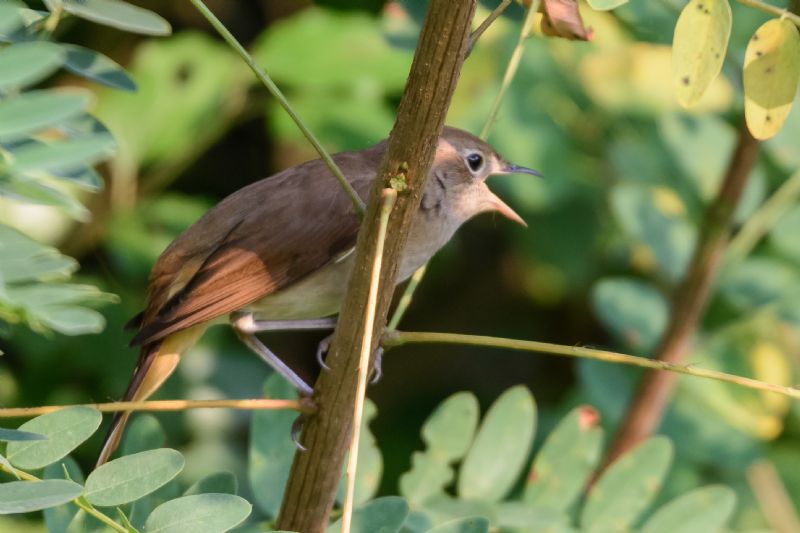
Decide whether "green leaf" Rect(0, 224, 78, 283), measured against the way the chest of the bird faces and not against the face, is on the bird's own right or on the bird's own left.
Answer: on the bird's own right

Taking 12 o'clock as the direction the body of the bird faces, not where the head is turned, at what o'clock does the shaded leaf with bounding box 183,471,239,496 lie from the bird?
The shaded leaf is roughly at 5 o'clock from the bird.

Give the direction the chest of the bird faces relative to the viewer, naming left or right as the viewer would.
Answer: facing to the right of the viewer

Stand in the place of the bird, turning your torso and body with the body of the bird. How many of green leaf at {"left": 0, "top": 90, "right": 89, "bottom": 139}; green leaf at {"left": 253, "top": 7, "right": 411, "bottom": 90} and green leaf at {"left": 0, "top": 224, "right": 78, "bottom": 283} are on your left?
1

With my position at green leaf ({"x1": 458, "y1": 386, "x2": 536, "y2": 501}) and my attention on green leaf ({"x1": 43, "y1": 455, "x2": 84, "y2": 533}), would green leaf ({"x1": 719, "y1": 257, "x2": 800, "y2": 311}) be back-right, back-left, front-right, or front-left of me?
back-right
